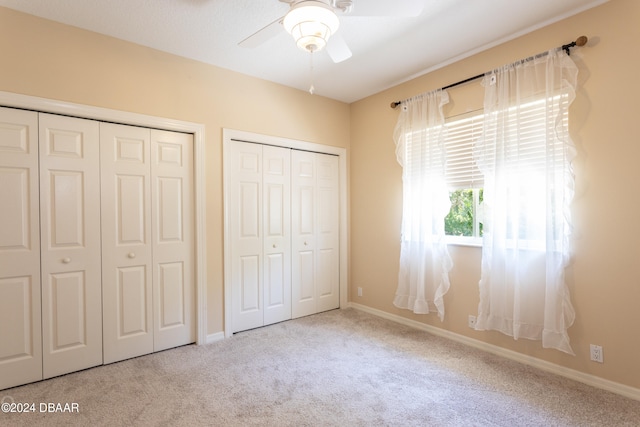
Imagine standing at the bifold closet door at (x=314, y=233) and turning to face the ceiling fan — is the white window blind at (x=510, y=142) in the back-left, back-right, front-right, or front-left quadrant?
front-left

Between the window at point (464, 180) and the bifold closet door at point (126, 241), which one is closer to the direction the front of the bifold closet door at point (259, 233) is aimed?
the window

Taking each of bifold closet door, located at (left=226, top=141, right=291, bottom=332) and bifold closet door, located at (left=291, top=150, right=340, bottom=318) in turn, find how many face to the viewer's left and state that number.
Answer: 0

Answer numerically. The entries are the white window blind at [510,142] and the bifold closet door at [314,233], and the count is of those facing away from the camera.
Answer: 0

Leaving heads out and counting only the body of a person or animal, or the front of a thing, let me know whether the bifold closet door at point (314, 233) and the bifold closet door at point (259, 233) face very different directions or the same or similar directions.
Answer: same or similar directions

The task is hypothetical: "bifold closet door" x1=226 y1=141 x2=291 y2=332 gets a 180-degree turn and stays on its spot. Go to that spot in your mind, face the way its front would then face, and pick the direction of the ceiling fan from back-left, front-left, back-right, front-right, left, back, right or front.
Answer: back-left

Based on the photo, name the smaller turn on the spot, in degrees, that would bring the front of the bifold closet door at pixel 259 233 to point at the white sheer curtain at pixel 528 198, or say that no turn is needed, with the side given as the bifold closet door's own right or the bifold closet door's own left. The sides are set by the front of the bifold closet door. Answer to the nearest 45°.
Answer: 0° — it already faces it

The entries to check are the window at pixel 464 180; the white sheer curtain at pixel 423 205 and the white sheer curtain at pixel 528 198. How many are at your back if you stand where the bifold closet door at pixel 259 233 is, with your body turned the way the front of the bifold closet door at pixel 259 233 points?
0

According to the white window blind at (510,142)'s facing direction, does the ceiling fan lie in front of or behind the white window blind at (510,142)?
in front

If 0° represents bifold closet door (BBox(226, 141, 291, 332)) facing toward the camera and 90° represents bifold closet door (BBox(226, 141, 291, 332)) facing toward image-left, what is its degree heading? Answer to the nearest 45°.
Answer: approximately 315°

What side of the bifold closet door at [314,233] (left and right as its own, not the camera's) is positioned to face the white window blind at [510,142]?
front

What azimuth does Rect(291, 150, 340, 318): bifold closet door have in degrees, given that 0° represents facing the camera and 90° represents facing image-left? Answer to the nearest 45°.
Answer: approximately 315°

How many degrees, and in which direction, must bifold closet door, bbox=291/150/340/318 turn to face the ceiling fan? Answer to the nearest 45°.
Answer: approximately 45° to its right

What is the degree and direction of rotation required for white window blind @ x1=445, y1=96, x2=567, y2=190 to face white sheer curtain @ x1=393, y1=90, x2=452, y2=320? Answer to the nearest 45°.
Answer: approximately 45° to its right

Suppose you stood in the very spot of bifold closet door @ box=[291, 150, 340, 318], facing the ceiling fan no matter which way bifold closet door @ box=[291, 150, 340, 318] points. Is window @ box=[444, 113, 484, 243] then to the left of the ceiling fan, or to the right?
left

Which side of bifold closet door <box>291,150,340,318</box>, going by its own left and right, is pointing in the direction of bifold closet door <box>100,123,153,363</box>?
right

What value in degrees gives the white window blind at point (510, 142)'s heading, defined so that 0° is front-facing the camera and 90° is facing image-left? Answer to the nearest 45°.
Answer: approximately 45°
